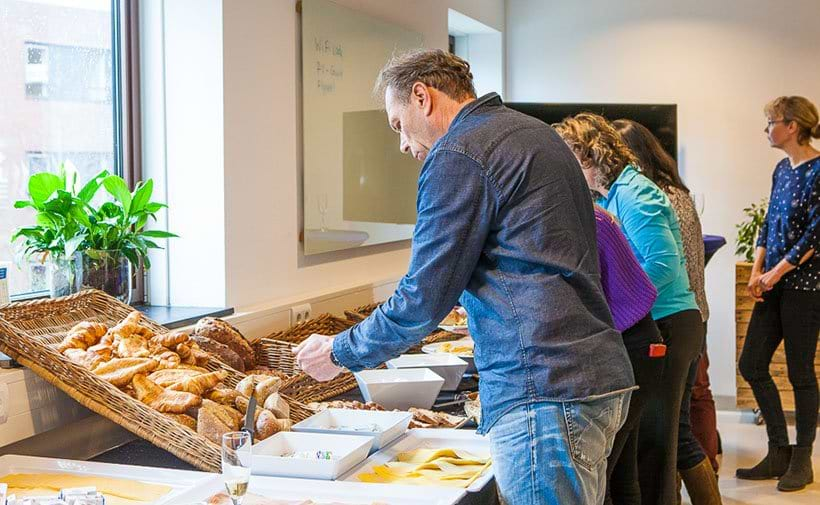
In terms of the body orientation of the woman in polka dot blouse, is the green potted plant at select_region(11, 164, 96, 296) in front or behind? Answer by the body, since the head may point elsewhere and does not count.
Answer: in front

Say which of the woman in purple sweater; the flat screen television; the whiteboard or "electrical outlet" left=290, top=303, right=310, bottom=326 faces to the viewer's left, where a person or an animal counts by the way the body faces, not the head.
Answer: the woman in purple sweater

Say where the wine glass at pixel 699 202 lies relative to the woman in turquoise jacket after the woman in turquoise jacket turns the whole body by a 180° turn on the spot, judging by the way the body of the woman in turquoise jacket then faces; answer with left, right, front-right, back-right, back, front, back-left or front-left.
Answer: left

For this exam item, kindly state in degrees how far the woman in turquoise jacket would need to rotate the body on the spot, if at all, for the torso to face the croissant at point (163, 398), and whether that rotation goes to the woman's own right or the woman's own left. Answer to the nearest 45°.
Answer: approximately 45° to the woman's own left

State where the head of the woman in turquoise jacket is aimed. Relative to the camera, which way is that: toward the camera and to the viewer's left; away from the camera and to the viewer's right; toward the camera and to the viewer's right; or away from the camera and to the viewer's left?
away from the camera and to the viewer's left

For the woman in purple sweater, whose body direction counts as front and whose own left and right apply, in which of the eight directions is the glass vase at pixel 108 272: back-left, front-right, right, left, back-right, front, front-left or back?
front

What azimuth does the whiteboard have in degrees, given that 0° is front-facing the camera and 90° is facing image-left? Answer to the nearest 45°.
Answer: approximately 315°

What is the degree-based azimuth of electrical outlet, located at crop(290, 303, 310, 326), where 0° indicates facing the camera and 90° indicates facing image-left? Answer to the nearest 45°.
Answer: approximately 315°

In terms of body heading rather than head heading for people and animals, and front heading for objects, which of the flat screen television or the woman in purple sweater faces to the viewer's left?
the woman in purple sweater

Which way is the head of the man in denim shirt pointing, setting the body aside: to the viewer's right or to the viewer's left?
to the viewer's left

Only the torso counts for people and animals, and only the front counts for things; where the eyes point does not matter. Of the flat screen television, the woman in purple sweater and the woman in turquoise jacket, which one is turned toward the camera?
the flat screen television

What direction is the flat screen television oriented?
toward the camera

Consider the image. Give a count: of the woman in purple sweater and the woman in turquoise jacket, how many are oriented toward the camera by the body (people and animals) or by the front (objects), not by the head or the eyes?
0

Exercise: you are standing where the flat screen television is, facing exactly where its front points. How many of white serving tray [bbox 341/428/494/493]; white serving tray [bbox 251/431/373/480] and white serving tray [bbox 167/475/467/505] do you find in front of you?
3

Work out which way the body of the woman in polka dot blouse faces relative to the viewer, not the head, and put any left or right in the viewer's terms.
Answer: facing the viewer and to the left of the viewer

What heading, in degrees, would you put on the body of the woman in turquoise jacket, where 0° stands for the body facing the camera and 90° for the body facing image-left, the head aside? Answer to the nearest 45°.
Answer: approximately 90°
